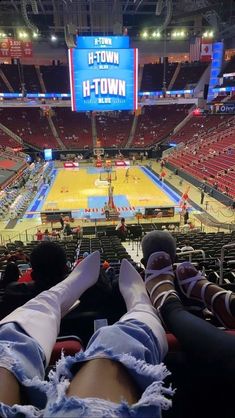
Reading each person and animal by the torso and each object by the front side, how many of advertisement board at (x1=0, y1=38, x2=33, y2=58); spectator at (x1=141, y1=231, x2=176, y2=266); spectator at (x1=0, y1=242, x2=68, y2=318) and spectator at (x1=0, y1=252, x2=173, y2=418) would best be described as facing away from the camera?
3

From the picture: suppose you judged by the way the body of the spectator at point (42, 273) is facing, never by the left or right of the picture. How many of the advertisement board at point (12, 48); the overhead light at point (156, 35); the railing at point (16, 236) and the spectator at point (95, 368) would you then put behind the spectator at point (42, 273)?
1

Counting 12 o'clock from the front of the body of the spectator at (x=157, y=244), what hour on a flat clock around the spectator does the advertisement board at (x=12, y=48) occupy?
The advertisement board is roughly at 11 o'clock from the spectator.

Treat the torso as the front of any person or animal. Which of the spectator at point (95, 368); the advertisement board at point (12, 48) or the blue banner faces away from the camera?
the spectator

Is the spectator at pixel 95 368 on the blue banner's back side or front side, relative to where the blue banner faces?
on the front side

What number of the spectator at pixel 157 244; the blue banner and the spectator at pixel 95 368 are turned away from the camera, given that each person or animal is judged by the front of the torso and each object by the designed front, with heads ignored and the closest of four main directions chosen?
2

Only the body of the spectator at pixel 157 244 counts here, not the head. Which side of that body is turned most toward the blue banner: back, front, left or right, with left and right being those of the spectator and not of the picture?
front

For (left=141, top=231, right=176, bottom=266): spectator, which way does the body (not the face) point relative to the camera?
away from the camera

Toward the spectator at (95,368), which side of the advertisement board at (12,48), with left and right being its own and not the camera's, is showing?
front

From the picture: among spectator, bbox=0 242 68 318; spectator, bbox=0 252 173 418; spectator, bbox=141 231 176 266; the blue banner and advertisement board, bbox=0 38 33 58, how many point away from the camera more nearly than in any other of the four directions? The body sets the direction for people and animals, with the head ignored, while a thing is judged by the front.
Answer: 3

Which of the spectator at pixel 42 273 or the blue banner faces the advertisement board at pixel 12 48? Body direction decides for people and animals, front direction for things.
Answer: the spectator

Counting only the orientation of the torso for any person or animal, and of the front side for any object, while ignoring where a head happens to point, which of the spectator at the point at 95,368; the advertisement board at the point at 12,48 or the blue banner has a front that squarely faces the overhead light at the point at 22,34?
the spectator

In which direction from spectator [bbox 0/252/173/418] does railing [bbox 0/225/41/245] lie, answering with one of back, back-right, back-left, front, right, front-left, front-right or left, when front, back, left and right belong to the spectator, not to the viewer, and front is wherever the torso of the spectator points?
front

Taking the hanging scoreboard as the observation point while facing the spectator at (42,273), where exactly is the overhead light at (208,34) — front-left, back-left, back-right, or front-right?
back-left

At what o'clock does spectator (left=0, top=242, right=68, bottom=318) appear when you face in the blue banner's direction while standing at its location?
The spectator is roughly at 12 o'clock from the blue banner.

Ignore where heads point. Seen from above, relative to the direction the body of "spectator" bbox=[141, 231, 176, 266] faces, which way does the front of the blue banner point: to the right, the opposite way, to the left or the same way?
the opposite way

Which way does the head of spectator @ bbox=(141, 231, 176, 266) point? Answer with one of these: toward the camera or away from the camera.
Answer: away from the camera
